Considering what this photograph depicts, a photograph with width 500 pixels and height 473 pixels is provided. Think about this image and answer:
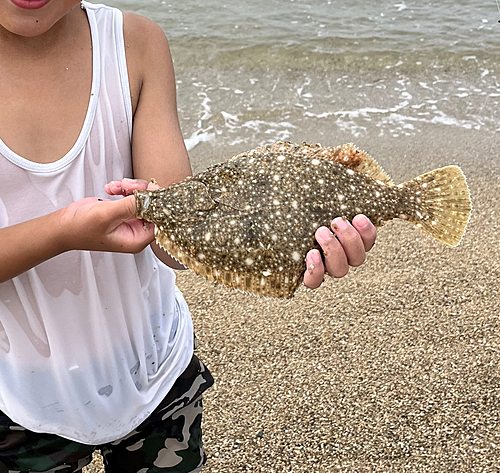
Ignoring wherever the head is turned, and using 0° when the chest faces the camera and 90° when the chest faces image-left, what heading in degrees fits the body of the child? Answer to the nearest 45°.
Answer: approximately 0°
